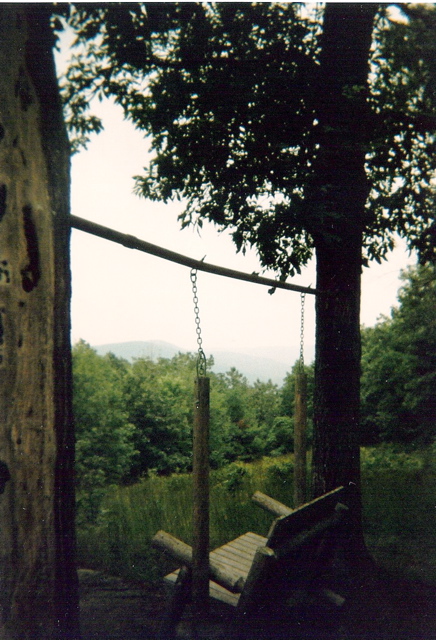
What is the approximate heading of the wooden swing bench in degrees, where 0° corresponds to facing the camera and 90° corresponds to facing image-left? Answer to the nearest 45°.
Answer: approximately 135°
